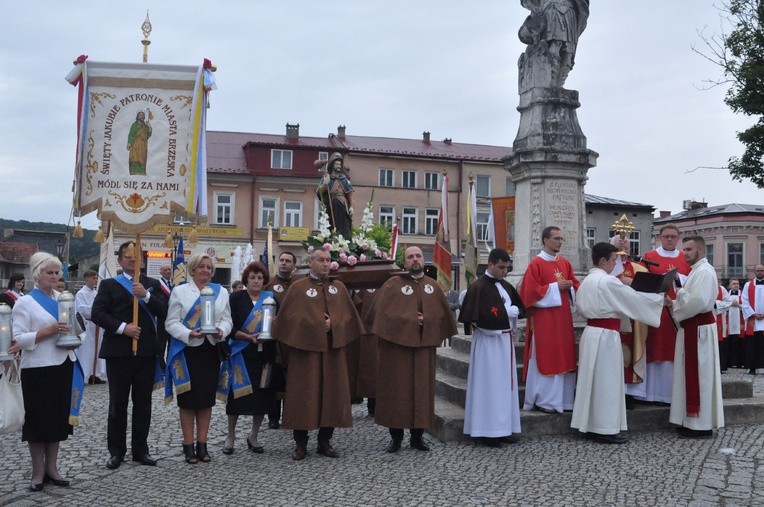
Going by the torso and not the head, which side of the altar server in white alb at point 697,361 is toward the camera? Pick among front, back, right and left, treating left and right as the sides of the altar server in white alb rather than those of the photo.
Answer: left

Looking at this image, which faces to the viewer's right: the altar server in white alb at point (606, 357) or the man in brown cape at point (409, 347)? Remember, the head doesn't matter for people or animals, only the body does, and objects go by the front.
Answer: the altar server in white alb

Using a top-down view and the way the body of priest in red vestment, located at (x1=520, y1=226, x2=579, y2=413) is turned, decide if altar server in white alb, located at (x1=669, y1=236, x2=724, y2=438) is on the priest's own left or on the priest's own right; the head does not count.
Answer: on the priest's own left

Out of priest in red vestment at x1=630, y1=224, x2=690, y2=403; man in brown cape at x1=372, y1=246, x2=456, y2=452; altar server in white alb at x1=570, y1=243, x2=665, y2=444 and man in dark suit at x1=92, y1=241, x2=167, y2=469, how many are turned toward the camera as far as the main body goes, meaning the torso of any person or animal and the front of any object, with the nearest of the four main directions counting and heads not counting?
3

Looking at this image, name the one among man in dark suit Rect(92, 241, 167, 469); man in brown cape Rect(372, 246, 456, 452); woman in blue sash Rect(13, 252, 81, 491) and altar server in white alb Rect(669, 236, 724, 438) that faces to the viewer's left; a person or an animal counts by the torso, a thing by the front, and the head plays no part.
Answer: the altar server in white alb

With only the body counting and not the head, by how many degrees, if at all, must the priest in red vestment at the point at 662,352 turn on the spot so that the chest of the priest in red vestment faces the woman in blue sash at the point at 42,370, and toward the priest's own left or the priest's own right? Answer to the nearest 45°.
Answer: approximately 45° to the priest's own right

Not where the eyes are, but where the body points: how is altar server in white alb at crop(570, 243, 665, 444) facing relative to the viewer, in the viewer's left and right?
facing to the right of the viewer

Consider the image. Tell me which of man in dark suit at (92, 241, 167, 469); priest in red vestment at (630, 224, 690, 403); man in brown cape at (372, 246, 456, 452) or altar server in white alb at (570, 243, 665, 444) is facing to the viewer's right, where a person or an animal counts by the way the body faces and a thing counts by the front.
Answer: the altar server in white alb

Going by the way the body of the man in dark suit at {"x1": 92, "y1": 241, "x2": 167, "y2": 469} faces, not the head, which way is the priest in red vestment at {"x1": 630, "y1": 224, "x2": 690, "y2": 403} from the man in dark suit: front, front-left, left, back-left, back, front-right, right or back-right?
left

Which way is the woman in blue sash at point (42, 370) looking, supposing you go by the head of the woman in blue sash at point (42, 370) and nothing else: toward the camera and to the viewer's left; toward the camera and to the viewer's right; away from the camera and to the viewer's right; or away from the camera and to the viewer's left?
toward the camera and to the viewer's right

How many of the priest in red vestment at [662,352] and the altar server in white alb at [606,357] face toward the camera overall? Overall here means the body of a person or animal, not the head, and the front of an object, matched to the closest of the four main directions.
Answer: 1
